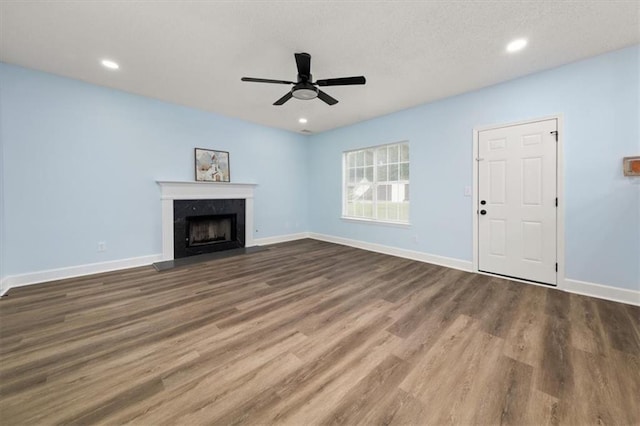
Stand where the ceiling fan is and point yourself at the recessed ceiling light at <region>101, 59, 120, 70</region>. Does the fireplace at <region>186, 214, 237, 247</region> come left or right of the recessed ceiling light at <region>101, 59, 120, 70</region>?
right

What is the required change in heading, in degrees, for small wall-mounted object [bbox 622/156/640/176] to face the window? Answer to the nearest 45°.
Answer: approximately 90° to its right

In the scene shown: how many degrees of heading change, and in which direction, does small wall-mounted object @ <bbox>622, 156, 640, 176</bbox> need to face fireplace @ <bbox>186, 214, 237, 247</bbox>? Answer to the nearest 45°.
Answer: approximately 45° to its right

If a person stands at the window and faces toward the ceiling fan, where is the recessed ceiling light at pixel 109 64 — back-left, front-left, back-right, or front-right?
front-right

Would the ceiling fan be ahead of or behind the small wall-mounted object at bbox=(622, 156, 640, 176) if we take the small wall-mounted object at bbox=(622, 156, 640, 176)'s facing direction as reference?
ahead

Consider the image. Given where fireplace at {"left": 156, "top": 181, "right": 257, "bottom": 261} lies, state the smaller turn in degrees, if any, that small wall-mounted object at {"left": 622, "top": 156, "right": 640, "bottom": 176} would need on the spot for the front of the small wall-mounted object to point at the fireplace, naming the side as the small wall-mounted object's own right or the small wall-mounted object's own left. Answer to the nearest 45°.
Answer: approximately 45° to the small wall-mounted object's own right

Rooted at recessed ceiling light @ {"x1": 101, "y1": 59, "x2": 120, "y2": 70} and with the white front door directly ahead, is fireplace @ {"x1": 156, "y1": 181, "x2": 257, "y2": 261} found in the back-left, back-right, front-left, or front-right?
front-left

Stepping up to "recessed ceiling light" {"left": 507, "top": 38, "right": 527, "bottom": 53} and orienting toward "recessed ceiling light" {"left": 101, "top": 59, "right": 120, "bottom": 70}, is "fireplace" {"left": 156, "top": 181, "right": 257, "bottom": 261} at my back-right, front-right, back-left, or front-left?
front-right

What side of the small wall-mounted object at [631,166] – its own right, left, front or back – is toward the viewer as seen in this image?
front

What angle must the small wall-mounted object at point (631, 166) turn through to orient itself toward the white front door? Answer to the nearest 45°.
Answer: approximately 90° to its right
